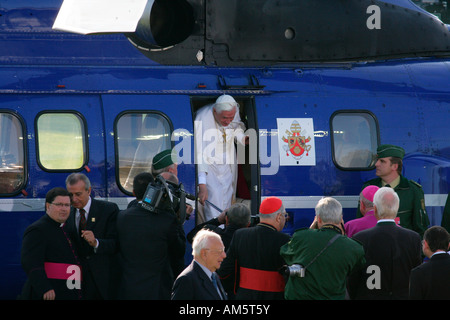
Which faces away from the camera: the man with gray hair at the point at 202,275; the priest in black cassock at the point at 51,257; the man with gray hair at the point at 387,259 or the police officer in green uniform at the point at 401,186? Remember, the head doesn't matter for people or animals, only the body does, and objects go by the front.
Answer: the man with gray hair at the point at 387,259

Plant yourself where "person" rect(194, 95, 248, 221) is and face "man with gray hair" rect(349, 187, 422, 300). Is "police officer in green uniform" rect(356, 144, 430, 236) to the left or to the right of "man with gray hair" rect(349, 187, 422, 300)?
left

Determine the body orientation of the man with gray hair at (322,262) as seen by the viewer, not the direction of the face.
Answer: away from the camera

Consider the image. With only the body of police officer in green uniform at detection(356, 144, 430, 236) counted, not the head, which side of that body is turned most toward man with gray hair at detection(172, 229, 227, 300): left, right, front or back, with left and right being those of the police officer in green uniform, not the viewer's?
front

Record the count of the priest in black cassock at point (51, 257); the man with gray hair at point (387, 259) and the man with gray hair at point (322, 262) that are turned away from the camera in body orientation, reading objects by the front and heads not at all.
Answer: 2

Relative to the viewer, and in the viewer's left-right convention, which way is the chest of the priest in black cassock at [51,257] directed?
facing the viewer and to the right of the viewer

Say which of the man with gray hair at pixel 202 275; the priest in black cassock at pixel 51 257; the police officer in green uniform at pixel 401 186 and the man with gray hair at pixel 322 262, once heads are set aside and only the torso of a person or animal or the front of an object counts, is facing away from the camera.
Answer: the man with gray hair at pixel 322 262

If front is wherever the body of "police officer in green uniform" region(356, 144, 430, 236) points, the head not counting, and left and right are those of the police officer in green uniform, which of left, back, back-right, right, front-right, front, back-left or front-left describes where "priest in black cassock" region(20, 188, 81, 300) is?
front

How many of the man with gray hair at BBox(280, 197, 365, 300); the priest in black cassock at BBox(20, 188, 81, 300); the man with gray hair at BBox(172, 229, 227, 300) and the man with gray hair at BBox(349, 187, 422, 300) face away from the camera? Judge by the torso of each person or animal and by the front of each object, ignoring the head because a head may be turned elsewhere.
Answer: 2

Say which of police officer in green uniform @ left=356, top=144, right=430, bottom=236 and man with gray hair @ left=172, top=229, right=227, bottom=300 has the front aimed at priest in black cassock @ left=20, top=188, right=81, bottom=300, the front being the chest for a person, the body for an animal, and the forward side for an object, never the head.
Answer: the police officer in green uniform

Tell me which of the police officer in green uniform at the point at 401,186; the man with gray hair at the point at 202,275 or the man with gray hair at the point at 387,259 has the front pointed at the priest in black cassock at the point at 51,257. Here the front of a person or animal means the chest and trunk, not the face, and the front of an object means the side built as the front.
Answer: the police officer in green uniform

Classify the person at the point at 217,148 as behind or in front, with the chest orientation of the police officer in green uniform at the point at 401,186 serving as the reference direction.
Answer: in front

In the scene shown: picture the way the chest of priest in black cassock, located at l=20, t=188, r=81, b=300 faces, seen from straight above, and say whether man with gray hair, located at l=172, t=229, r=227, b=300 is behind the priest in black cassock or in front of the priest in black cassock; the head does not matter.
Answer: in front

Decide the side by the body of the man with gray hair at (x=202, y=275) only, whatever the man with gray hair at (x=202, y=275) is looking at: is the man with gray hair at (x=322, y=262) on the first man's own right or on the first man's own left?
on the first man's own left

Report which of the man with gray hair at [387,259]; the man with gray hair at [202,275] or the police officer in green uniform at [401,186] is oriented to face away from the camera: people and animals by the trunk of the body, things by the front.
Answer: the man with gray hair at [387,259]

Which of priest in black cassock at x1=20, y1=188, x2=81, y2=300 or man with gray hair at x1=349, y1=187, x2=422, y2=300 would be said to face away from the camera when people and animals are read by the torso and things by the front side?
the man with gray hair

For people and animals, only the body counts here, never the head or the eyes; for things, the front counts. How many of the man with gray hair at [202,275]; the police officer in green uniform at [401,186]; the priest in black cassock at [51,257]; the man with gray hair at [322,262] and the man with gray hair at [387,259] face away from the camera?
2

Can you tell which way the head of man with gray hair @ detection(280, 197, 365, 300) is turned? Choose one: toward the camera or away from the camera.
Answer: away from the camera

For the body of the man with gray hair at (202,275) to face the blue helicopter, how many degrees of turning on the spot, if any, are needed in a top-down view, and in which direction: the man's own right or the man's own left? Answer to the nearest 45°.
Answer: approximately 135° to the man's own left

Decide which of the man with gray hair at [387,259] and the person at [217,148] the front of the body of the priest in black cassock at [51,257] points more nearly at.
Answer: the man with gray hair

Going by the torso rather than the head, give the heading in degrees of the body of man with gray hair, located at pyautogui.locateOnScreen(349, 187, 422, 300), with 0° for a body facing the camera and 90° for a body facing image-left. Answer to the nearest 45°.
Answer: approximately 180°

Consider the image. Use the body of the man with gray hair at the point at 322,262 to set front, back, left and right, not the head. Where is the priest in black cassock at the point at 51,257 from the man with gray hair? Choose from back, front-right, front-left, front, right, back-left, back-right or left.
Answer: left
